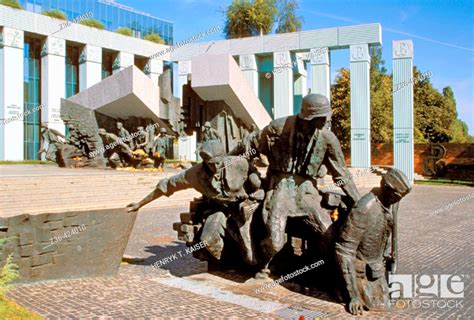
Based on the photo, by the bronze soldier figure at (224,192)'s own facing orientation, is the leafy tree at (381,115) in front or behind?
behind

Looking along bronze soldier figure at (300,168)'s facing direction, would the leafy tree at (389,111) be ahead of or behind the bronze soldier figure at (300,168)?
behind

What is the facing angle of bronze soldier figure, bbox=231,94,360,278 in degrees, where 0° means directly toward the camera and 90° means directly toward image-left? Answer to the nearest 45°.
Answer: approximately 0°

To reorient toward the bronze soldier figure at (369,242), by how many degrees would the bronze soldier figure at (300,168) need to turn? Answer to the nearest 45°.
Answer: approximately 45° to its left

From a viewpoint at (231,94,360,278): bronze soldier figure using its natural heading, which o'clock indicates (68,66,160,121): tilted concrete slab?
The tilted concrete slab is roughly at 5 o'clock from the bronze soldier figure.

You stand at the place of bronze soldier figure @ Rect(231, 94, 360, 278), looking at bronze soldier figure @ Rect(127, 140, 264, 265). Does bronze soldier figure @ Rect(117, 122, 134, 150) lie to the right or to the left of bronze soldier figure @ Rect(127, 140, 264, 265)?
right
